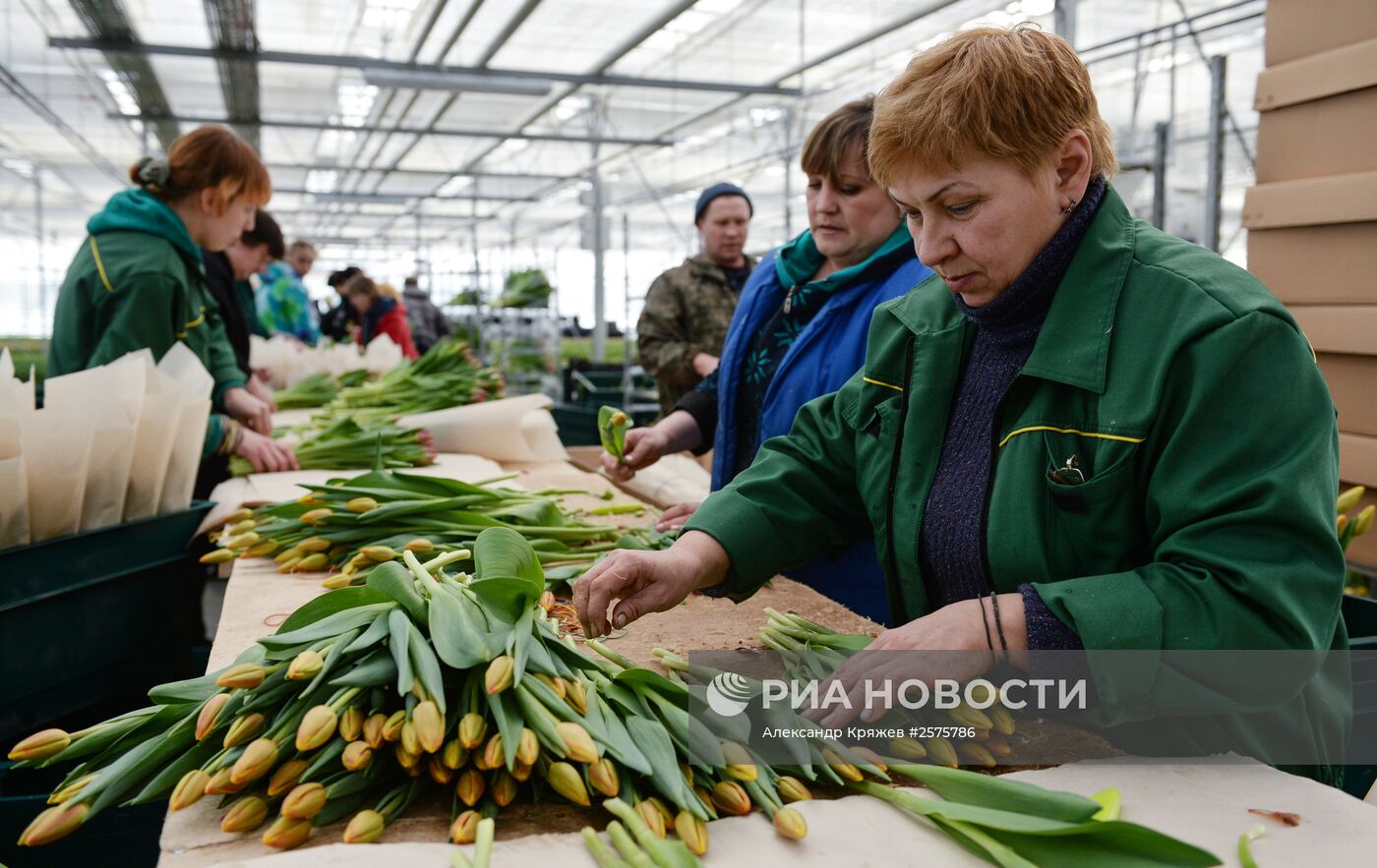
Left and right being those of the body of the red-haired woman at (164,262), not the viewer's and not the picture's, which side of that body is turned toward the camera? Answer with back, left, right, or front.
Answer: right

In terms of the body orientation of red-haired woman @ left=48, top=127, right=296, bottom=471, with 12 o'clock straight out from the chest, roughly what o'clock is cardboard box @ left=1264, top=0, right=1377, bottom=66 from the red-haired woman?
The cardboard box is roughly at 1 o'clock from the red-haired woman.

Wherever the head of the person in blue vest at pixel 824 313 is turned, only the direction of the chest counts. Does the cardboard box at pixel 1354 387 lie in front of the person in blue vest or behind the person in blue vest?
behind

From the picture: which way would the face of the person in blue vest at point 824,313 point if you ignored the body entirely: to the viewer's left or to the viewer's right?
to the viewer's left

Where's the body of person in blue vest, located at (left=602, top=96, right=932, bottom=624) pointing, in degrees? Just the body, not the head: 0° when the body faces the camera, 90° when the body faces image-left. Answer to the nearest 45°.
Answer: approximately 45°

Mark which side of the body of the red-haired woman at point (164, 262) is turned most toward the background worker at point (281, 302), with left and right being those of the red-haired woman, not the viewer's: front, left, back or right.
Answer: left

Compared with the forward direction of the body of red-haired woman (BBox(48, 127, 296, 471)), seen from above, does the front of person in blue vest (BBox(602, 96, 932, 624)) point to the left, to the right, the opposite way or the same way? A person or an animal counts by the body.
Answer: the opposite way

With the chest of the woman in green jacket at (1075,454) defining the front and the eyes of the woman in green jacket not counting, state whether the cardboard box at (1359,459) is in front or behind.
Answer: behind

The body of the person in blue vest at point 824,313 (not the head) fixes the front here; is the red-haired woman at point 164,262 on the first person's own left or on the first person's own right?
on the first person's own right

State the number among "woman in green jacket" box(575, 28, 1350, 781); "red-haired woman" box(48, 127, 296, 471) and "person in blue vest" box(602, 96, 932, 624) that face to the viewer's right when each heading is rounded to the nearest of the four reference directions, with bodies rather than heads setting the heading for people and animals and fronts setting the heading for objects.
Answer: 1

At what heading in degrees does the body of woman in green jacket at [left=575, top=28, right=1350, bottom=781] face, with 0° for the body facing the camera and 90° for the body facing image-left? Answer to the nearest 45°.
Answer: approximately 45°

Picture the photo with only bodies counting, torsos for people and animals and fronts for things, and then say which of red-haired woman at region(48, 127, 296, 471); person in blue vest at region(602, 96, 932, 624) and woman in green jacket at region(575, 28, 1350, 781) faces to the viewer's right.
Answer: the red-haired woman

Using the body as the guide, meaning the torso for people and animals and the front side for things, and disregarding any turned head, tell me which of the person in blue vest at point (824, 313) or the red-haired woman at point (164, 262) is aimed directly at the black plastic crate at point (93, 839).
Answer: the person in blue vest

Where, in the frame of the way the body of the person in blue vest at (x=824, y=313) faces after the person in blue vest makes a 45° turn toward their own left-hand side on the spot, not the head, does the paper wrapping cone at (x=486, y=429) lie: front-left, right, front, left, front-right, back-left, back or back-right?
back-right

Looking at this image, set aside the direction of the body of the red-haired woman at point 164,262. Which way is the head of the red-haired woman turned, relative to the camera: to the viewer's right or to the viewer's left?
to the viewer's right
